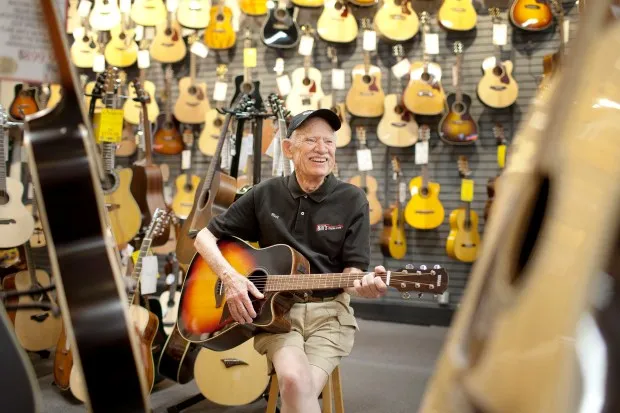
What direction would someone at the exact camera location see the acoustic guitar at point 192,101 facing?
facing the viewer

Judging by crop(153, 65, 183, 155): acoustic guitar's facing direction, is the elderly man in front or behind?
in front

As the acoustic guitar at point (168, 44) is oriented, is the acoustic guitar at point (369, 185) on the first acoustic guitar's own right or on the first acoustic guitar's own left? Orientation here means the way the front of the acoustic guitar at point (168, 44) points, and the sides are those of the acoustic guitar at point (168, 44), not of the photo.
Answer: on the first acoustic guitar's own left

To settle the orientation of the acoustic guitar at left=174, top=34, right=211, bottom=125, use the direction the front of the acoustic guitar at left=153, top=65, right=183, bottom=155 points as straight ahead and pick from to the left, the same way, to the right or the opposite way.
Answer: the same way

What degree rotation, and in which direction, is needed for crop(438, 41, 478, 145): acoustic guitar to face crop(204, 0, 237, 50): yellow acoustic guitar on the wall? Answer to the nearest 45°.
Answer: approximately 90° to its right

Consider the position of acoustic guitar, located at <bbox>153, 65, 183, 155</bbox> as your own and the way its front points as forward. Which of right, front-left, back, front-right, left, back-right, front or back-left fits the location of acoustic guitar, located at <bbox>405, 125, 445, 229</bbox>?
front-left

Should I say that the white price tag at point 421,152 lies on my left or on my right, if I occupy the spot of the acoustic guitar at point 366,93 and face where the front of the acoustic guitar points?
on my left

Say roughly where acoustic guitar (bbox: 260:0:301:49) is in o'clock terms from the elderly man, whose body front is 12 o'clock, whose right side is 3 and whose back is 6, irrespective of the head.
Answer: The acoustic guitar is roughly at 6 o'clock from the elderly man.

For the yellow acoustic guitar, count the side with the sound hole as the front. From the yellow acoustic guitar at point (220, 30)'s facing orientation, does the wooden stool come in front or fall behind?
in front

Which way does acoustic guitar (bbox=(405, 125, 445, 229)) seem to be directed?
toward the camera

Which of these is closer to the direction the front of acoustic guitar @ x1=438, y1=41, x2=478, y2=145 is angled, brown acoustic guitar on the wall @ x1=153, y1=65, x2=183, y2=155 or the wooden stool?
the wooden stool

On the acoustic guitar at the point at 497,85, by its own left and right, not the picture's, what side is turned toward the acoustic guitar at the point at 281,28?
right

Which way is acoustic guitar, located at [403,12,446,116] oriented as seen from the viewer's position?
toward the camera

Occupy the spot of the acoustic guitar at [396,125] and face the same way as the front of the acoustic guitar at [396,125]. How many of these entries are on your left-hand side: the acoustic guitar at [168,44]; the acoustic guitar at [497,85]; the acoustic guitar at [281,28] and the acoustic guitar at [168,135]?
1

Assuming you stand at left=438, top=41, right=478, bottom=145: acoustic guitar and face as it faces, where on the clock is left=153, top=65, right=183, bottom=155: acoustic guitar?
The left=153, top=65, right=183, bottom=155: acoustic guitar is roughly at 3 o'clock from the left=438, top=41, right=478, bottom=145: acoustic guitar.

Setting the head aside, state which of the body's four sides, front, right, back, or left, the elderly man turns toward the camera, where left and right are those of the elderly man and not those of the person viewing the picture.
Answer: front

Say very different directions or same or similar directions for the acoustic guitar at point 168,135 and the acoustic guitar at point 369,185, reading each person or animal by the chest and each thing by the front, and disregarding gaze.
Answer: same or similar directions
